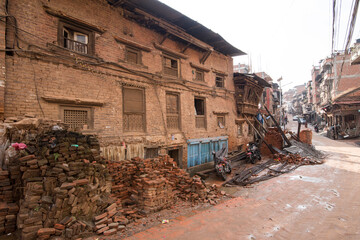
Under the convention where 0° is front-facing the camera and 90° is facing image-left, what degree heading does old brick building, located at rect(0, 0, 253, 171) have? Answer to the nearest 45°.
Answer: approximately 315°

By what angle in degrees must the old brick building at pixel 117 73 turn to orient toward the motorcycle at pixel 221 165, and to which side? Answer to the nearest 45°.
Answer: approximately 45° to its left

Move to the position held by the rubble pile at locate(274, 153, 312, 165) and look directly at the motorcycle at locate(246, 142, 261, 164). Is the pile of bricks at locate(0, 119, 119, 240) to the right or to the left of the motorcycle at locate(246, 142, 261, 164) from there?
left

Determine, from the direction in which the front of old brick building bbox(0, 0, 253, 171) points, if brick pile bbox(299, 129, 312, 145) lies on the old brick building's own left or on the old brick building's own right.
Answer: on the old brick building's own left

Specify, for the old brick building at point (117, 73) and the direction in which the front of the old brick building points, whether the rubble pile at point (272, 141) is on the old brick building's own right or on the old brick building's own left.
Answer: on the old brick building's own left

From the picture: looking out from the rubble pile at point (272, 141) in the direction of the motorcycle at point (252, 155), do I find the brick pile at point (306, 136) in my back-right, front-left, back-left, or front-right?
back-left

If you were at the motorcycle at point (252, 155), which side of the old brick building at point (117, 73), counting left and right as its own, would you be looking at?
left
